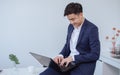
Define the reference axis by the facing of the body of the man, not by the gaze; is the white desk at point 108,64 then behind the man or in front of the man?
behind

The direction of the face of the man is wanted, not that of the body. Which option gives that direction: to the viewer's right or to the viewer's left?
to the viewer's left

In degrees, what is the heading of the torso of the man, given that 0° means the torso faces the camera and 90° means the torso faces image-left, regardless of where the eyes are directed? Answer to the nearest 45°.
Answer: approximately 45°
